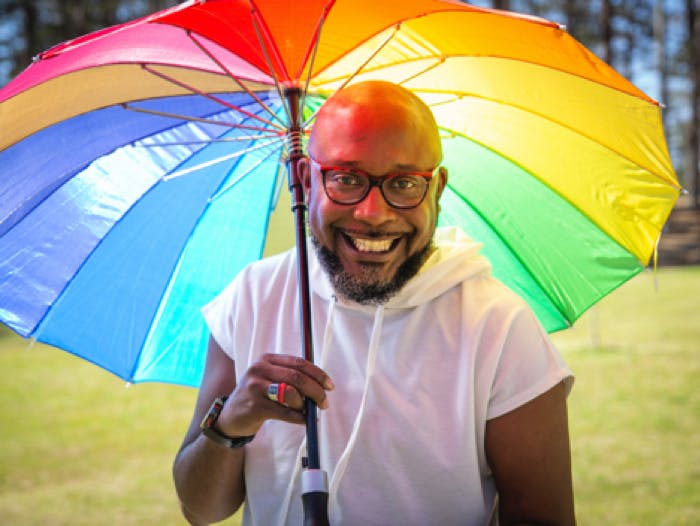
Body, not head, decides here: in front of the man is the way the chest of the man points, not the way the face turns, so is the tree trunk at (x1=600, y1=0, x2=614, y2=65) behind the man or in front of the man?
behind

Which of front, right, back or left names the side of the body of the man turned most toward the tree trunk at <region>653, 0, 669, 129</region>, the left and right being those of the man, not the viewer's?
back

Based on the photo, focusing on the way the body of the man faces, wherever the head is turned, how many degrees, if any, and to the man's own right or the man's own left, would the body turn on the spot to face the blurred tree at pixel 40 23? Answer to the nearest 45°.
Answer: approximately 135° to the man's own right

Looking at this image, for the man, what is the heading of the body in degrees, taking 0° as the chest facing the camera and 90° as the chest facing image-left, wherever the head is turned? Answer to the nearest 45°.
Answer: approximately 0°

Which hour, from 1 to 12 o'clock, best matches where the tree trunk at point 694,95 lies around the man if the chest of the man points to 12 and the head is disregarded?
The tree trunk is roughly at 7 o'clock from the man.
